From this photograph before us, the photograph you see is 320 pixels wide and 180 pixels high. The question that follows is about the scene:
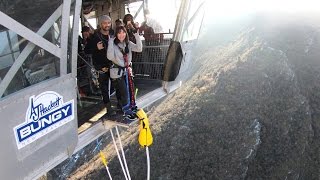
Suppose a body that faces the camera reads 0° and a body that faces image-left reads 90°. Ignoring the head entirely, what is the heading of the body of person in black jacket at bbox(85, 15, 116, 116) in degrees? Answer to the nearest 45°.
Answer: approximately 315°
